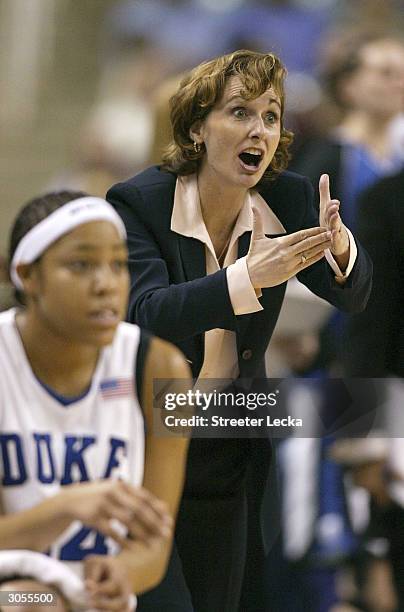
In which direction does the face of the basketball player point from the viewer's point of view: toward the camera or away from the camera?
toward the camera

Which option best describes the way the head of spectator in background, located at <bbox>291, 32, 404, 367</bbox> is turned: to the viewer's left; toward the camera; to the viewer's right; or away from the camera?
toward the camera

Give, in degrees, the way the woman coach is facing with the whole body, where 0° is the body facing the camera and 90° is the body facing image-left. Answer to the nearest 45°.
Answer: approximately 315°

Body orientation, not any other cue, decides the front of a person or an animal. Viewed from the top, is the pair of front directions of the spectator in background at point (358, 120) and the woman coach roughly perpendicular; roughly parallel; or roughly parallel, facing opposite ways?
roughly parallel

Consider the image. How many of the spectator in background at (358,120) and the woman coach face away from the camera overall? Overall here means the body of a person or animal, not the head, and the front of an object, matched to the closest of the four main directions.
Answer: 0

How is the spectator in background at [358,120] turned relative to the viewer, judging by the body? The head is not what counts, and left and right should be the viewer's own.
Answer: facing the viewer and to the right of the viewer
